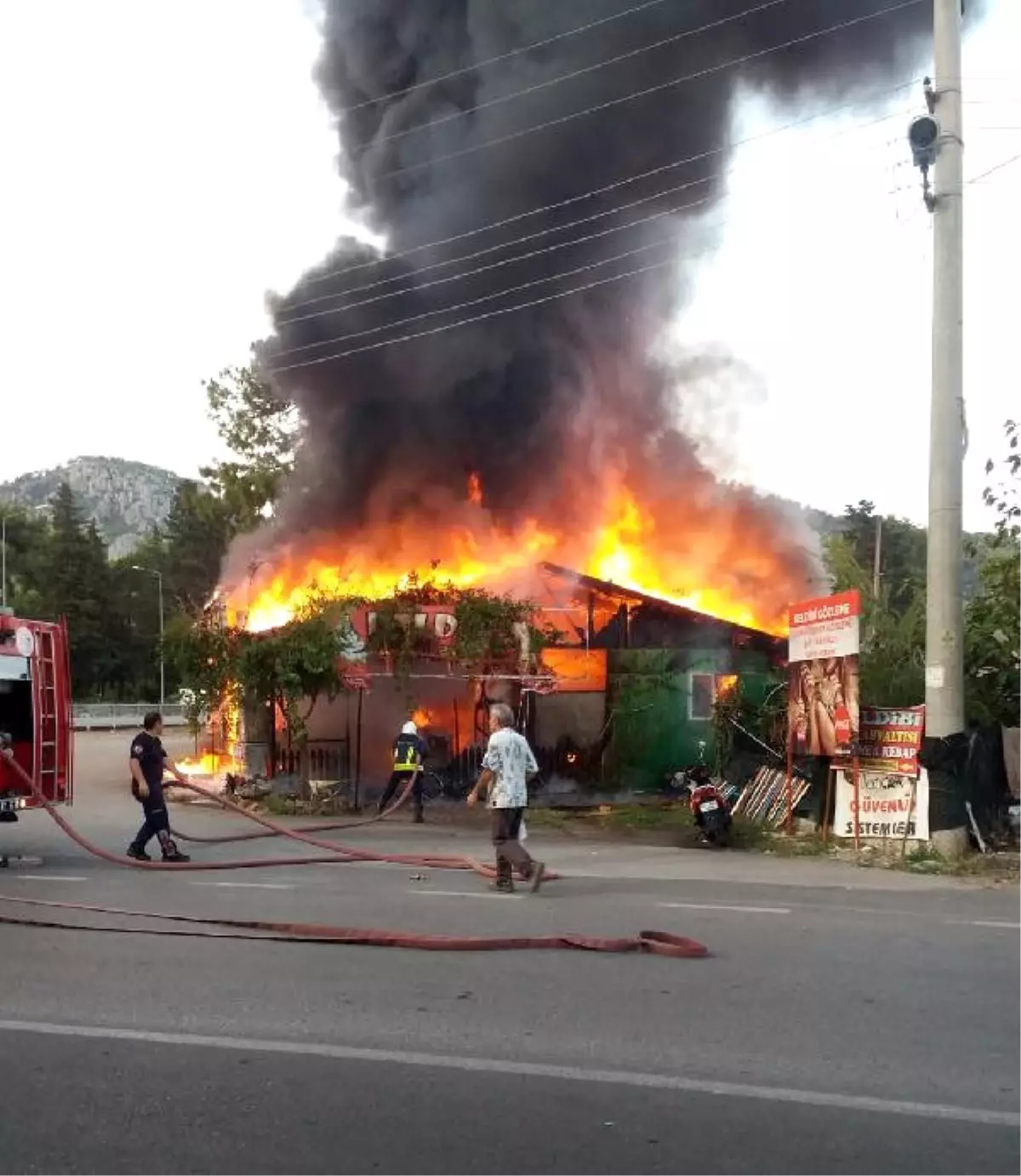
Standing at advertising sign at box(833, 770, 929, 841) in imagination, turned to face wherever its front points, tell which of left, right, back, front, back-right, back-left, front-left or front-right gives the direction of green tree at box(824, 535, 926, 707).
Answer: back

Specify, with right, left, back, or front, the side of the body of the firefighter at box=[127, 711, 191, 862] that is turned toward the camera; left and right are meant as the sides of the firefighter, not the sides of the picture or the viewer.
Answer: right

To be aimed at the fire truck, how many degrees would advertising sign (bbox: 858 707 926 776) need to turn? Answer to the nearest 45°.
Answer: approximately 45° to its right

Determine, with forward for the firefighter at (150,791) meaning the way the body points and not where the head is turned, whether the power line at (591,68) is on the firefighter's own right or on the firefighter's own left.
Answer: on the firefighter's own left

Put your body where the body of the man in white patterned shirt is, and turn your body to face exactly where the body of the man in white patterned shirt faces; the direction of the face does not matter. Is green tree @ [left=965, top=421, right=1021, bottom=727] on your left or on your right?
on your right

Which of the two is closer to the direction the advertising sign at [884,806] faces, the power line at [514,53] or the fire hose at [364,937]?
the fire hose

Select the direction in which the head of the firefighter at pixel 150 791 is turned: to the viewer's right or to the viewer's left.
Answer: to the viewer's right
